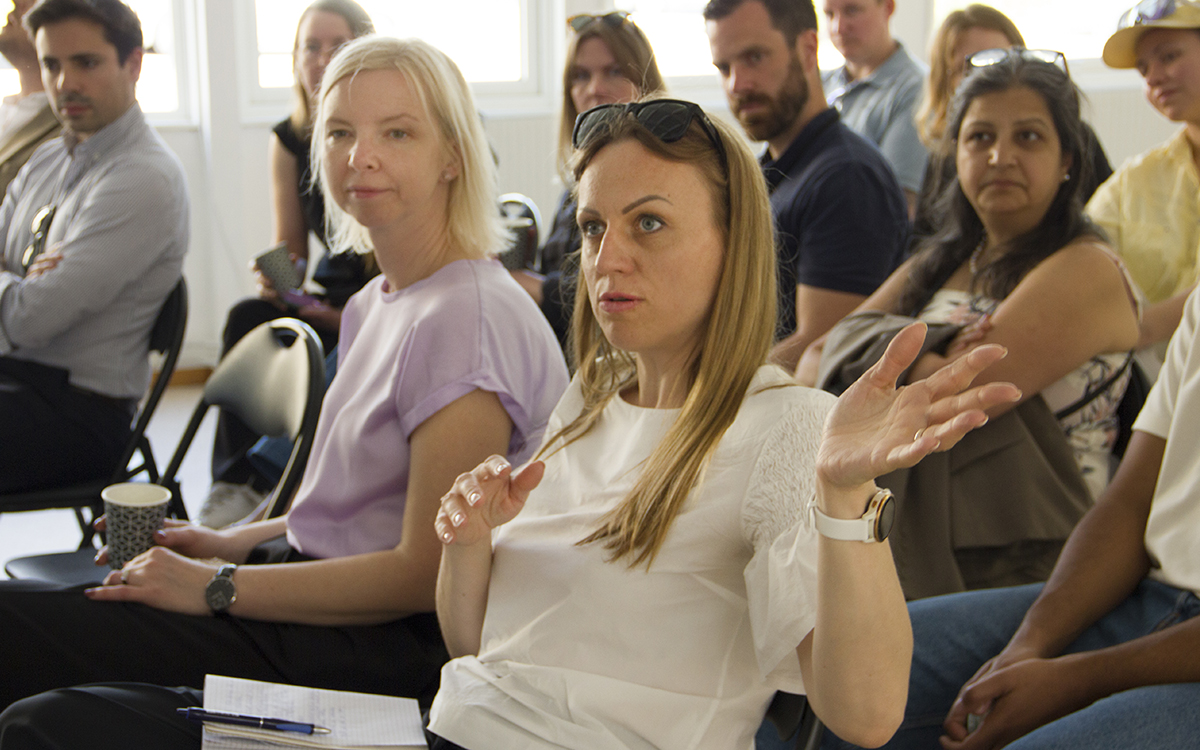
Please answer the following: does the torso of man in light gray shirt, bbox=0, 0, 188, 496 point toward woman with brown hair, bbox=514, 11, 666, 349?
no

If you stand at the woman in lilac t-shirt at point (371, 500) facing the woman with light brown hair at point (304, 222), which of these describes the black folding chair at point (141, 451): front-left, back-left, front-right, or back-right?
front-left

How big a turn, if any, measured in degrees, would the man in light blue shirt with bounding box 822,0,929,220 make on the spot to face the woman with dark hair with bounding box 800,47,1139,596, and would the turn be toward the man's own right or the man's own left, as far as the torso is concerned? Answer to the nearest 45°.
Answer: approximately 45° to the man's own left

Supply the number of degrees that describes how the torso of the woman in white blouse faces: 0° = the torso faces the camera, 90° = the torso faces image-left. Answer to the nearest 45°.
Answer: approximately 45°

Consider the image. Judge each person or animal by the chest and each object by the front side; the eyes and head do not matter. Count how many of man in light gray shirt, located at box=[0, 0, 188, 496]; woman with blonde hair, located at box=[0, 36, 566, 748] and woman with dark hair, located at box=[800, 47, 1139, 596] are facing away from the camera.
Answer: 0

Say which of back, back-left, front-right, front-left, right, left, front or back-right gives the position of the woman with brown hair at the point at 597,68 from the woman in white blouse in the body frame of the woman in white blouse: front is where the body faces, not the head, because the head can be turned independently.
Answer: back-right

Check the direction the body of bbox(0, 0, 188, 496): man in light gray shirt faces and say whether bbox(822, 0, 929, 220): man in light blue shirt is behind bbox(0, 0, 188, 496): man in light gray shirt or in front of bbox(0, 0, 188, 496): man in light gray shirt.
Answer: behind

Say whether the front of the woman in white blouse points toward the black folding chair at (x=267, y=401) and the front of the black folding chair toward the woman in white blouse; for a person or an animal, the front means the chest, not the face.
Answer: no

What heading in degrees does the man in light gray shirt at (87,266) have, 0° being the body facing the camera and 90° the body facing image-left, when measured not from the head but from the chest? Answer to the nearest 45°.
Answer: approximately 45°

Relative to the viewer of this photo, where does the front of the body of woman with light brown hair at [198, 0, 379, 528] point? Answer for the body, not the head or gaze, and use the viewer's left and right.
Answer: facing the viewer and to the left of the viewer

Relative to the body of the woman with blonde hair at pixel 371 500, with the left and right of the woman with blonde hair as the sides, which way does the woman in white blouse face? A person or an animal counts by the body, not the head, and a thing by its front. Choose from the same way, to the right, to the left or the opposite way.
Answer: the same way

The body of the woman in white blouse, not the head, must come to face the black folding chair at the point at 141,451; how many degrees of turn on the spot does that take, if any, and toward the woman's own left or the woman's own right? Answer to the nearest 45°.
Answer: approximately 90° to the woman's own right

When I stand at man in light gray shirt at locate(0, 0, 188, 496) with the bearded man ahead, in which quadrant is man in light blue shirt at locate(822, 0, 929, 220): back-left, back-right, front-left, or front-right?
front-left

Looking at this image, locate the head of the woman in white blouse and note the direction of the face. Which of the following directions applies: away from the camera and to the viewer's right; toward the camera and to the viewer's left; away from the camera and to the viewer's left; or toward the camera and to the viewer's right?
toward the camera and to the viewer's left
